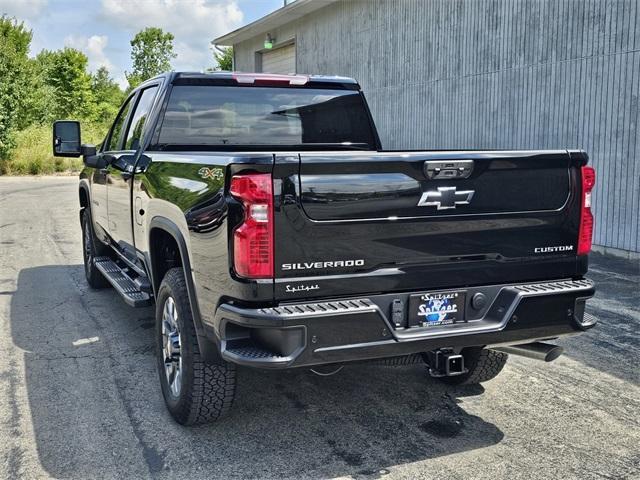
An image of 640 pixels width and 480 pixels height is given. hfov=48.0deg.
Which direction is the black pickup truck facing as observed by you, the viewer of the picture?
facing away from the viewer and to the left of the viewer

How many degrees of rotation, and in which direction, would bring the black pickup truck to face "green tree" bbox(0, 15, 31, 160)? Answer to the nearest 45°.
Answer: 0° — it already faces it
